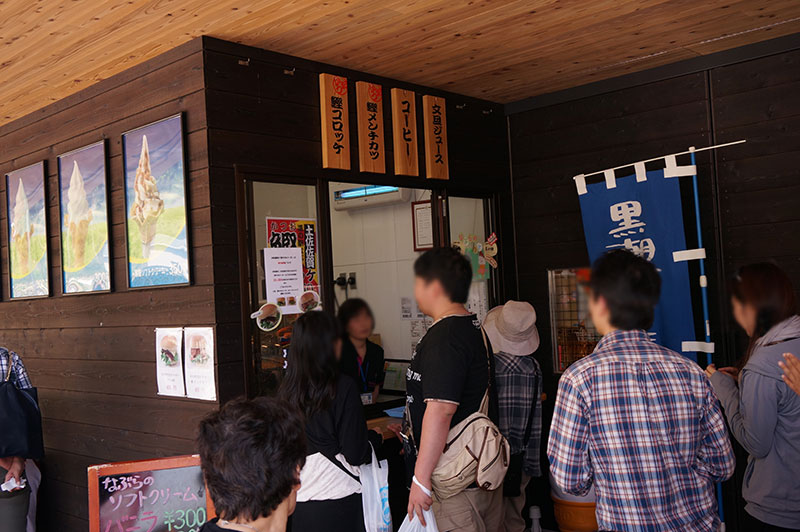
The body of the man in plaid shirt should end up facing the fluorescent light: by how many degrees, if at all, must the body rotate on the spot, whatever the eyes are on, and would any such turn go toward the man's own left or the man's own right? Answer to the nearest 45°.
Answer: approximately 45° to the man's own left

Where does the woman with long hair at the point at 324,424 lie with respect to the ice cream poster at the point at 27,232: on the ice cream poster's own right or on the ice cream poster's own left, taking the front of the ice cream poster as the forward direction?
on the ice cream poster's own left

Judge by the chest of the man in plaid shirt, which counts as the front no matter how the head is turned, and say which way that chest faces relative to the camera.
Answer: away from the camera

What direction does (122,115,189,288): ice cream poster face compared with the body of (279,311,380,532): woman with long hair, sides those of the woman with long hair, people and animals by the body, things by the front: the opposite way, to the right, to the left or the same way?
the opposite way

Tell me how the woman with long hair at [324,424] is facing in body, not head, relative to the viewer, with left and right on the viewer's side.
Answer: facing away from the viewer and to the right of the viewer

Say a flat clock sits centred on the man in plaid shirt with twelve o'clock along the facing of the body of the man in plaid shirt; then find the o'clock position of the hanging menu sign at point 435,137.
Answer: The hanging menu sign is roughly at 11 o'clock from the man in plaid shirt.
